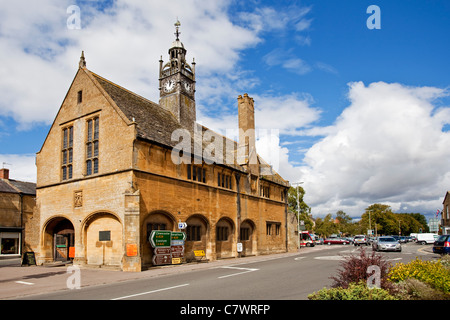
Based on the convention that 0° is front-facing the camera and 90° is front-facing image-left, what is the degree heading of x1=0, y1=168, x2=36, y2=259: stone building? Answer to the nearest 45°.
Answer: approximately 0°

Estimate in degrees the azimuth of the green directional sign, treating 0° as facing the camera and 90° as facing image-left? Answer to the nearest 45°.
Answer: approximately 0°

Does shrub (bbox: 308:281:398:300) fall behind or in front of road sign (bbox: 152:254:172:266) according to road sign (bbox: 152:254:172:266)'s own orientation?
in front
